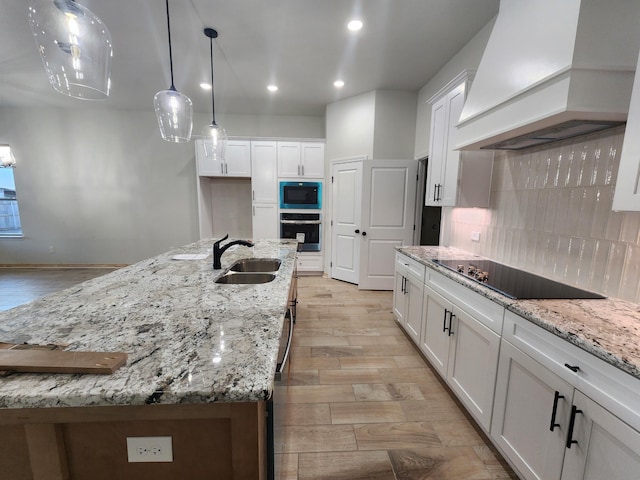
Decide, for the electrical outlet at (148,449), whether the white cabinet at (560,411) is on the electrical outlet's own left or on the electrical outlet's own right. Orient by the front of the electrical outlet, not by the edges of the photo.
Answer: on the electrical outlet's own left

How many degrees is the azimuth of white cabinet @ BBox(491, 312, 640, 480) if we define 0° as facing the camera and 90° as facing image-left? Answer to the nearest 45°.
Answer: approximately 45°

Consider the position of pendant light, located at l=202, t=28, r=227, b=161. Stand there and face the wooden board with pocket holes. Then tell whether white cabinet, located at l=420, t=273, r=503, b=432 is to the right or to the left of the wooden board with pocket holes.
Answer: left

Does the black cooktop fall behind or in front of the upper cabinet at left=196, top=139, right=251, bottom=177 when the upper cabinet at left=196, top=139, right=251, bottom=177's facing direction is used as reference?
in front

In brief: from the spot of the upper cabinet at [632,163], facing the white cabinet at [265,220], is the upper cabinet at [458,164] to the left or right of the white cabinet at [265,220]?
right

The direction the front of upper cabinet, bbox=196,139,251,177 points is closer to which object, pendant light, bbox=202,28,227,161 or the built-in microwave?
the pendant light

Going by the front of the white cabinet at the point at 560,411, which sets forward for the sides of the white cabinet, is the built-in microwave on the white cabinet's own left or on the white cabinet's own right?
on the white cabinet's own right

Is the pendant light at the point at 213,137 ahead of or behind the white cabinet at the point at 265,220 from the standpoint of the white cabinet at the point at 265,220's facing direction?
ahead

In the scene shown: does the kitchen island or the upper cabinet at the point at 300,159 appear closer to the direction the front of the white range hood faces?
the kitchen island

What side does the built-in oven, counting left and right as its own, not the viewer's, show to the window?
right

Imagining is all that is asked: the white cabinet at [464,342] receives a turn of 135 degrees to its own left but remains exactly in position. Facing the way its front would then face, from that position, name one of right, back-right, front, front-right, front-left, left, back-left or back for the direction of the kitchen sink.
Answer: back

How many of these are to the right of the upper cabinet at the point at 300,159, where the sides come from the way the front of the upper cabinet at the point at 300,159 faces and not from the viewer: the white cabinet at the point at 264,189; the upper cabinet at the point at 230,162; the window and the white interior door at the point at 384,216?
3
